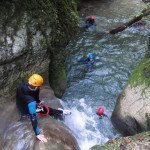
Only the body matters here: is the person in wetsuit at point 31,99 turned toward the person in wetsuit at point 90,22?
no

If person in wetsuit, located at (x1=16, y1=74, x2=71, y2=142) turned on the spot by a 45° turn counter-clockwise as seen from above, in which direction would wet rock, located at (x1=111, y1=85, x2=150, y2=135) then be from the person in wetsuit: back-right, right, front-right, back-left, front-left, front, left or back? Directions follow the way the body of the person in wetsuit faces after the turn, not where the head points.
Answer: front

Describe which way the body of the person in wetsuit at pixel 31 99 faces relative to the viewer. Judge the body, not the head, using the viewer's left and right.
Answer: facing the viewer and to the right of the viewer

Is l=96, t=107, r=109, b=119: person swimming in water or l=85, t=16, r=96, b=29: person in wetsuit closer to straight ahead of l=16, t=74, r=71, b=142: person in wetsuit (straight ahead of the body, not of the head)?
the person swimming in water

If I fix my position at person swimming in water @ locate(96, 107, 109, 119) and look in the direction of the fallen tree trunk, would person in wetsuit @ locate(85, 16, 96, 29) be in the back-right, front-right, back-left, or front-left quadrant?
front-left

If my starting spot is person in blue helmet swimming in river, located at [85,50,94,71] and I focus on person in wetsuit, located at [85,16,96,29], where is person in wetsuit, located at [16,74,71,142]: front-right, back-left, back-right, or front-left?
back-left

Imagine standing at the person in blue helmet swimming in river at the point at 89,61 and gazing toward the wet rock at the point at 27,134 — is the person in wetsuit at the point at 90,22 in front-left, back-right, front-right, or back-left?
back-right

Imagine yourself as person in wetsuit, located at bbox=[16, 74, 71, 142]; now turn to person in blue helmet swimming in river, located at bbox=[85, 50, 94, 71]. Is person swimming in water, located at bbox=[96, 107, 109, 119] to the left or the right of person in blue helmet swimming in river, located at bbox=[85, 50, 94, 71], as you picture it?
right

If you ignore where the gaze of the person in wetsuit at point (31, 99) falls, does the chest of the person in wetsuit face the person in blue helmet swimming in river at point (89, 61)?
no
